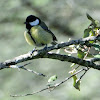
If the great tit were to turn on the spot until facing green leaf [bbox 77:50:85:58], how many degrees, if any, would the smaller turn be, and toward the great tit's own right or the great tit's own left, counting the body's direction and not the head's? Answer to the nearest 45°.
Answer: approximately 90° to the great tit's own left
